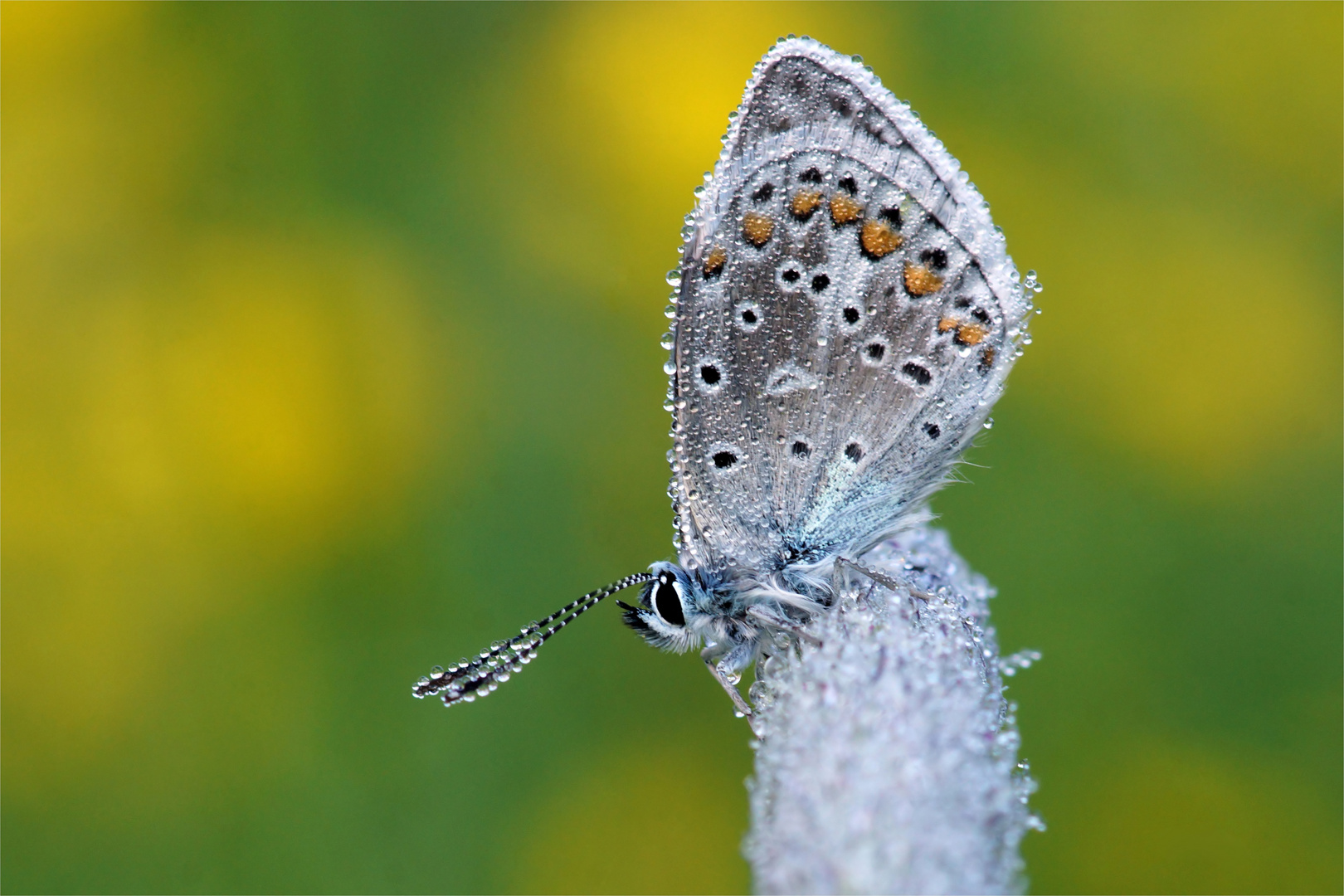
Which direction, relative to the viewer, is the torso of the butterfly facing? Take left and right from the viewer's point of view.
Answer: facing to the left of the viewer
